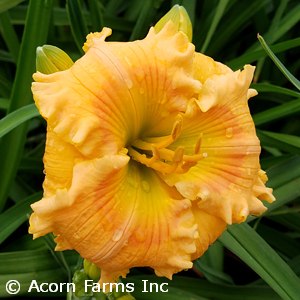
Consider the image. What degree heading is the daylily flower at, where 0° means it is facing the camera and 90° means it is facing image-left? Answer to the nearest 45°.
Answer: approximately 0°
